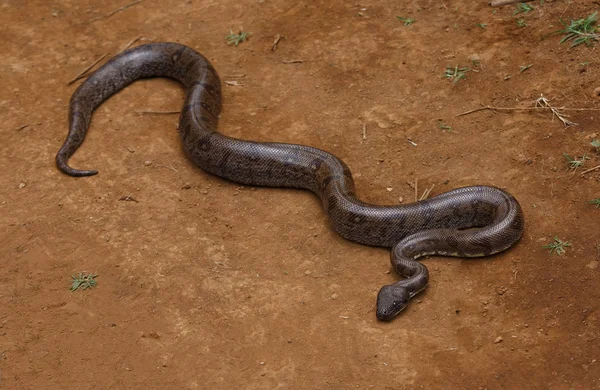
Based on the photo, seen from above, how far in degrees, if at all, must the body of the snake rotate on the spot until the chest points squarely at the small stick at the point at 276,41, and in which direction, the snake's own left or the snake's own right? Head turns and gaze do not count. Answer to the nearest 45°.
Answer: approximately 135° to the snake's own right

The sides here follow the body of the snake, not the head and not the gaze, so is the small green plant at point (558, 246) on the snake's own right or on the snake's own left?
on the snake's own left

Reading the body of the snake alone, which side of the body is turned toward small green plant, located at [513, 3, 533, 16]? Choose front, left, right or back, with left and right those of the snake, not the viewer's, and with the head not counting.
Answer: left

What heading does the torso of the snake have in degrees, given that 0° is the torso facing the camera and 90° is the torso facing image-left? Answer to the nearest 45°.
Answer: approximately 45°

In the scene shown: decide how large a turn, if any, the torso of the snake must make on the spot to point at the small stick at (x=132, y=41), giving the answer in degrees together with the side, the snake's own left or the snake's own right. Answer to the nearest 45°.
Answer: approximately 90° to the snake's own right

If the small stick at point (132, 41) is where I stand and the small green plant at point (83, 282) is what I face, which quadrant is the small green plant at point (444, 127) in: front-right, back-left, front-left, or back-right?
front-left

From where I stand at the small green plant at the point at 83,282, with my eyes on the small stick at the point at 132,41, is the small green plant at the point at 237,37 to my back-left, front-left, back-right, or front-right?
front-right

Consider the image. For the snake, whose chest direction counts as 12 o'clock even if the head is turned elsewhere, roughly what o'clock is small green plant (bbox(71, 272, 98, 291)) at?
The small green plant is roughly at 1 o'clock from the snake.

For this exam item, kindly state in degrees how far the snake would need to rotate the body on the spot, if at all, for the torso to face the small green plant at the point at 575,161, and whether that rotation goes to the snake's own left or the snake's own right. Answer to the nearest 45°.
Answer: approximately 135° to the snake's own left

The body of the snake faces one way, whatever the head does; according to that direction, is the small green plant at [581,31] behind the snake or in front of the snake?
behind

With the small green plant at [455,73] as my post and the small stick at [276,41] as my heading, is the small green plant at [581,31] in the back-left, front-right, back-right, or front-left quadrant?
back-right
